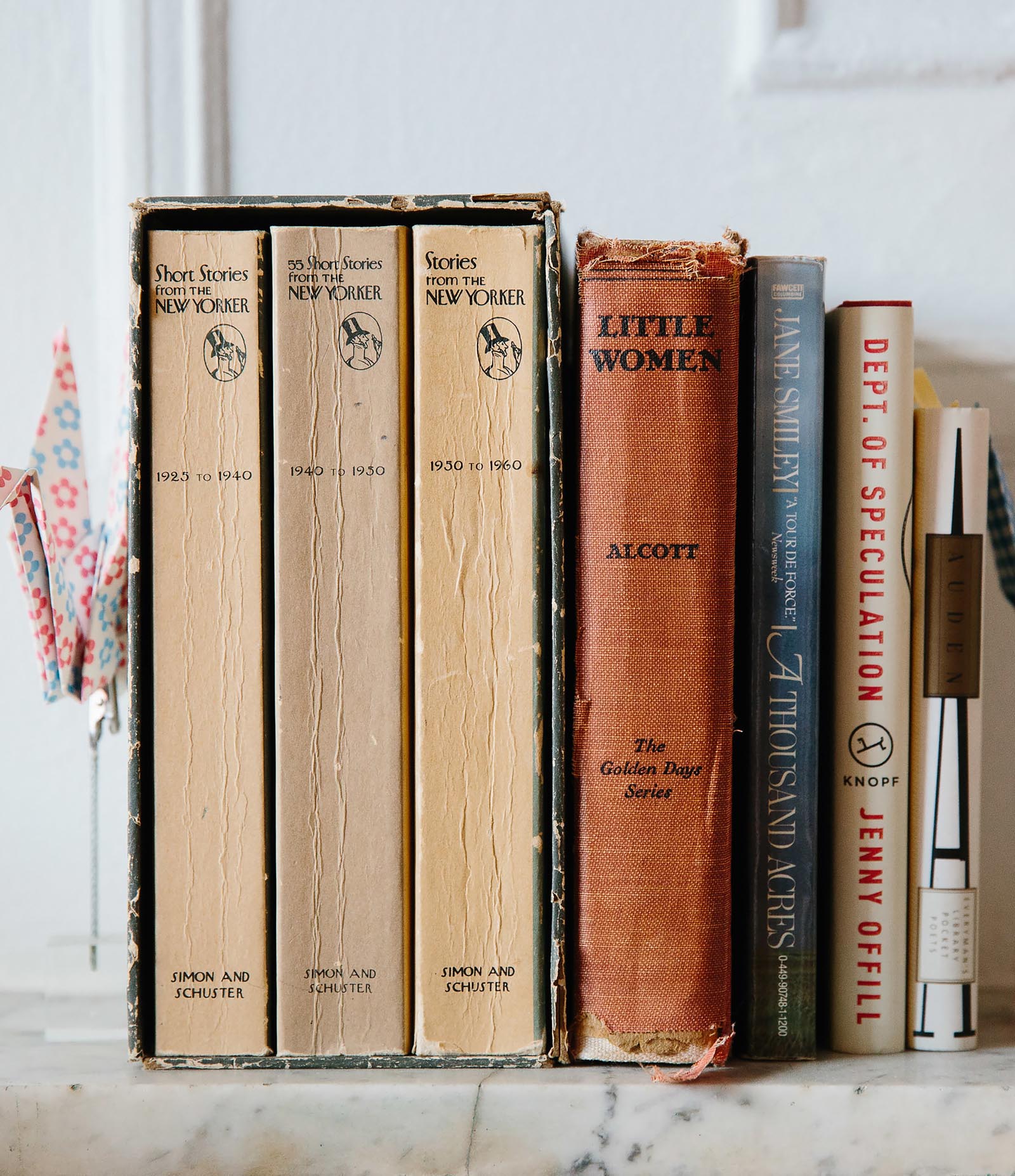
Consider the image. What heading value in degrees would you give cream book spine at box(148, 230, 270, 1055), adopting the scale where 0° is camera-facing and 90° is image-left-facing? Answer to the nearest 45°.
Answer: approximately 0°
